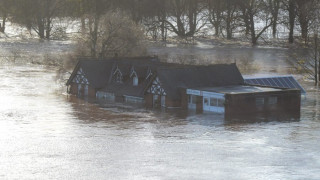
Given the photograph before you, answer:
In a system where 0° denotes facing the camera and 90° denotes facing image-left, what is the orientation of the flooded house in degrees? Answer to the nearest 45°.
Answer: approximately 45°
